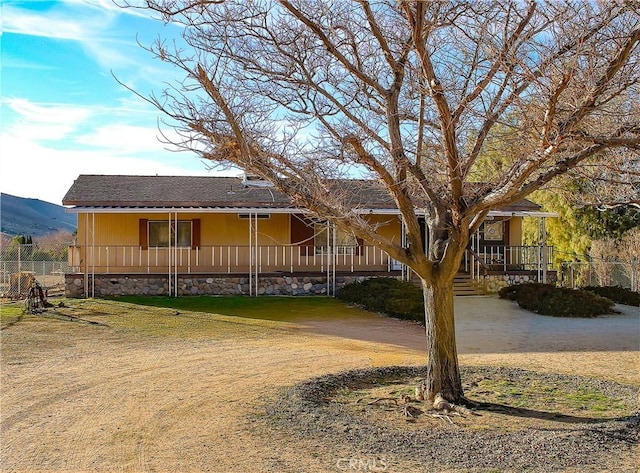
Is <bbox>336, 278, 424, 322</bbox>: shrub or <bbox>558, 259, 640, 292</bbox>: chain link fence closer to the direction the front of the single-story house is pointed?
the shrub

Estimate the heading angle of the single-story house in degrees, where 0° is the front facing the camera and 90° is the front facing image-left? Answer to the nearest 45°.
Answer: approximately 0°

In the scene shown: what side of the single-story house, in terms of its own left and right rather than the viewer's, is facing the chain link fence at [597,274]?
left

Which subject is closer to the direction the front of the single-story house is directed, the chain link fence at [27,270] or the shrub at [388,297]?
the shrub

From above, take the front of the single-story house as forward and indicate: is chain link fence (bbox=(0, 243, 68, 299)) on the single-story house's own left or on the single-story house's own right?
on the single-story house's own right

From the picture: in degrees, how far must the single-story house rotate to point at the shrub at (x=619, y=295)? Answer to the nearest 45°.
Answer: approximately 90° to its left
